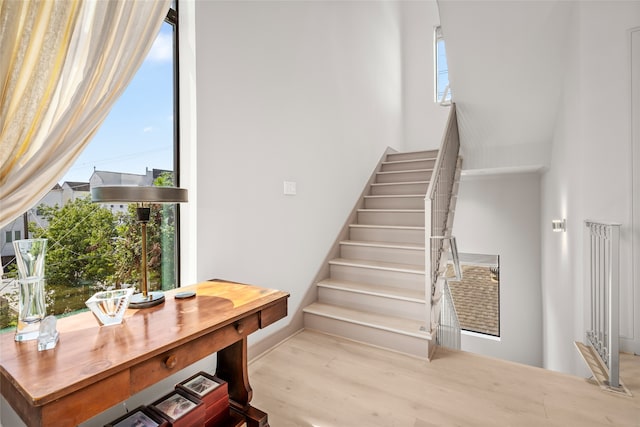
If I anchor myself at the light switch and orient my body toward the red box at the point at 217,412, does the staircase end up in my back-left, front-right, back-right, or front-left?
back-left

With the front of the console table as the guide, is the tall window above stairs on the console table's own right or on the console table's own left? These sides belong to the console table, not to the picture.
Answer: on the console table's own left

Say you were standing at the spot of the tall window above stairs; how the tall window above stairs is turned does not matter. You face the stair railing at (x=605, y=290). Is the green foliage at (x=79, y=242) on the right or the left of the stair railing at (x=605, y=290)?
right

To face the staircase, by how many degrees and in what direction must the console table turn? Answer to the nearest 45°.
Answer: approximately 90° to its left

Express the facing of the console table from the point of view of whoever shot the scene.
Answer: facing the viewer and to the right of the viewer

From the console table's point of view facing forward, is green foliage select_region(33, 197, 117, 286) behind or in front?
behind

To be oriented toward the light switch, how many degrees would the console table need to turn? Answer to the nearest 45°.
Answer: approximately 90° to its left
